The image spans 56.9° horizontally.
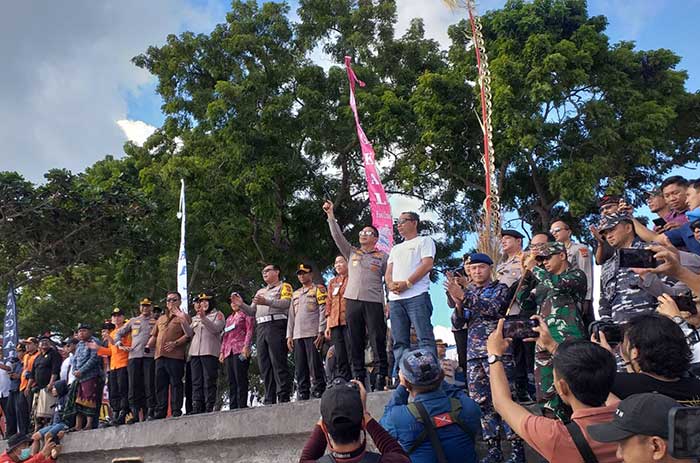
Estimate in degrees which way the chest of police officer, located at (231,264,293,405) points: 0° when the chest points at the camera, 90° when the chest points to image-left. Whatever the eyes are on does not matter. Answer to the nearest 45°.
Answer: approximately 45°

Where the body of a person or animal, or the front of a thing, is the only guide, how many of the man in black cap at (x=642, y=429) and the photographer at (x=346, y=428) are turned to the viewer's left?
1

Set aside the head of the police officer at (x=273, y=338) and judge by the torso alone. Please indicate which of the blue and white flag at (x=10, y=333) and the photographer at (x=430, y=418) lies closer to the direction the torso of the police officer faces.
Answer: the photographer

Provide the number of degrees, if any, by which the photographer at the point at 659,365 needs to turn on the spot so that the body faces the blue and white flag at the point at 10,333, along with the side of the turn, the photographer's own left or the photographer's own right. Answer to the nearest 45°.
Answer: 0° — they already face it

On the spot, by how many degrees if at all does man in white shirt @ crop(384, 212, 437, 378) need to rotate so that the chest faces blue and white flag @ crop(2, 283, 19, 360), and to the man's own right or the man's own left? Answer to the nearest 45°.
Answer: approximately 90° to the man's own right

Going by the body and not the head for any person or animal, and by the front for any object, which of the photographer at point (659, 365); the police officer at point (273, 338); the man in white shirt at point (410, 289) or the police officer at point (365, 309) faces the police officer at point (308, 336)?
the photographer

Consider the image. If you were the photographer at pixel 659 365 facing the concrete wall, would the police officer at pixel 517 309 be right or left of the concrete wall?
right

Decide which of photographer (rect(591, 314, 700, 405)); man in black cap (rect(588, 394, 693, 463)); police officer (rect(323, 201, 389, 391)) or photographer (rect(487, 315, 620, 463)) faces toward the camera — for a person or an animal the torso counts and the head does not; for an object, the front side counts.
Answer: the police officer

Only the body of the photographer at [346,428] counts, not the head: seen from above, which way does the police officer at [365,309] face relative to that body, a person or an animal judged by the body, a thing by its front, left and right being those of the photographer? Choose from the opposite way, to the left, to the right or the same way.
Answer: the opposite way

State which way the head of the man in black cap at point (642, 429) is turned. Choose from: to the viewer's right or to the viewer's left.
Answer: to the viewer's left

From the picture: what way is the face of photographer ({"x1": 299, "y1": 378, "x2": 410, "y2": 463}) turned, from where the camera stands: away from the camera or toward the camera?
away from the camera

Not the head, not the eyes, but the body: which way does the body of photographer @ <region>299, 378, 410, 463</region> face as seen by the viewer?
away from the camera
